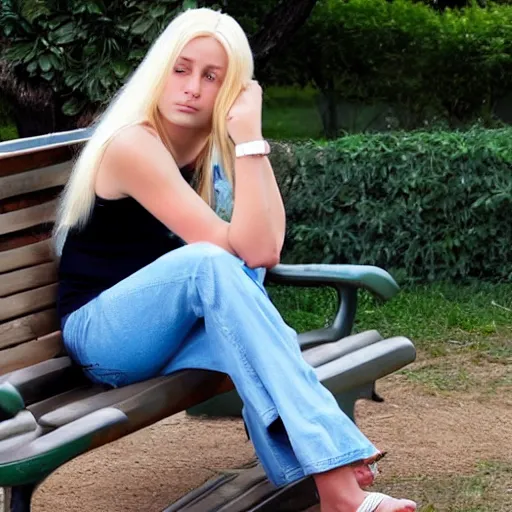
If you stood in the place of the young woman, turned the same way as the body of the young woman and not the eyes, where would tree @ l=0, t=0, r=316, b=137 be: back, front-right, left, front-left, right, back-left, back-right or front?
back-left

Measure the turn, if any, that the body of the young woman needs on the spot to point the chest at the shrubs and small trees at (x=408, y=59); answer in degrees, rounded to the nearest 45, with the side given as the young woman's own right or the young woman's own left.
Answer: approximately 135° to the young woman's own left

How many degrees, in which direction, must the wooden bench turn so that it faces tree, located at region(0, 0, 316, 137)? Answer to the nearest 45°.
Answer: approximately 135° to its left

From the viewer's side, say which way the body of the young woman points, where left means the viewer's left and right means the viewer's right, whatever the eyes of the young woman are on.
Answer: facing the viewer and to the right of the viewer

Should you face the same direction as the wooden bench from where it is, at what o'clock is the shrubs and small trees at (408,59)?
The shrubs and small trees is roughly at 8 o'clock from the wooden bench.

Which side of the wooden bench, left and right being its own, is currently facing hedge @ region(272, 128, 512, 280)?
left
